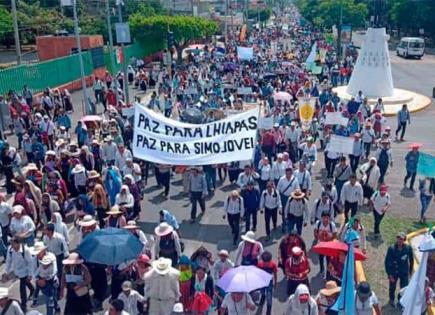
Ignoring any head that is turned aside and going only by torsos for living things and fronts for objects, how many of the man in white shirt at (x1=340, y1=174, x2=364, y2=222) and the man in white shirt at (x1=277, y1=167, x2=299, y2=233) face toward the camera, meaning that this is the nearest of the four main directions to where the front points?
2

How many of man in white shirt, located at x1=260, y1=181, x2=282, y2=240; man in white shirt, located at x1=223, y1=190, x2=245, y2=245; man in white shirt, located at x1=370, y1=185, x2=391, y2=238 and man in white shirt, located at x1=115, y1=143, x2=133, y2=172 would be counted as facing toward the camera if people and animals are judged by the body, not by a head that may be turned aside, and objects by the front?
4

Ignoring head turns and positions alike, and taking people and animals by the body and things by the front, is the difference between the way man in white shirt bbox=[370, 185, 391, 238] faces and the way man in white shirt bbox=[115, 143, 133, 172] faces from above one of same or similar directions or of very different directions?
same or similar directions

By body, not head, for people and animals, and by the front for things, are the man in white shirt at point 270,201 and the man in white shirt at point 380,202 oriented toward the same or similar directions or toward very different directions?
same or similar directions

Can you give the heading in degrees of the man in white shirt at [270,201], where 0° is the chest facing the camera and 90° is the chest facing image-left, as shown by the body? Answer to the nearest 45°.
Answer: approximately 0°

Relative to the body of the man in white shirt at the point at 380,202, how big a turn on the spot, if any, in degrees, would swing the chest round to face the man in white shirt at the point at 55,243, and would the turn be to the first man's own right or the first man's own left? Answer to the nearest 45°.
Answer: approximately 45° to the first man's own right

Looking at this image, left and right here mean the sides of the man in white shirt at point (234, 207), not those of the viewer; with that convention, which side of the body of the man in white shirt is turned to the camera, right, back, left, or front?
front

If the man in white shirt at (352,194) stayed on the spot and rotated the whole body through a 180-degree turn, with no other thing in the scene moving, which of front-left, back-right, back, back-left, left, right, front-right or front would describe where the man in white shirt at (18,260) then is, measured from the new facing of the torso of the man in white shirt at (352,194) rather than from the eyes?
back-left

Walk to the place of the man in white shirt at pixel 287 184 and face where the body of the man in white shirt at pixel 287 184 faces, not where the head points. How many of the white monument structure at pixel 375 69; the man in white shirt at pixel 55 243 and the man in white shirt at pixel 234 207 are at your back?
1

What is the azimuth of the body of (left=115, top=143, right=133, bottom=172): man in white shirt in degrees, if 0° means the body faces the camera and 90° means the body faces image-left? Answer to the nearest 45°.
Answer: approximately 0°

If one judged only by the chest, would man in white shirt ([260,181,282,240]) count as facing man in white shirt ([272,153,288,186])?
no

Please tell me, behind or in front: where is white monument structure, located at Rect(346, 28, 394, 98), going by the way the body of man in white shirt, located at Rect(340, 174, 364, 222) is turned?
behind

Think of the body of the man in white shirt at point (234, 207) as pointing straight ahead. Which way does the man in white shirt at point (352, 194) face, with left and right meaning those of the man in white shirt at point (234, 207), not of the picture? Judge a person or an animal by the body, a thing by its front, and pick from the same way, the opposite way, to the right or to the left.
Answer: the same way

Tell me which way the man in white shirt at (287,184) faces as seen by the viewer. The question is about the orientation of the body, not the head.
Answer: toward the camera

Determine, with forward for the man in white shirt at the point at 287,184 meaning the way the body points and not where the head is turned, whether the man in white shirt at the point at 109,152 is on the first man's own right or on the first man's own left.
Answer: on the first man's own right

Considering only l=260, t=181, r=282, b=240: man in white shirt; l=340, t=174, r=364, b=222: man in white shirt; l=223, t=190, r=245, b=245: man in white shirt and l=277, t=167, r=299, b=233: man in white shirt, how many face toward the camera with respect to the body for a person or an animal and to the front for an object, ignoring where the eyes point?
4

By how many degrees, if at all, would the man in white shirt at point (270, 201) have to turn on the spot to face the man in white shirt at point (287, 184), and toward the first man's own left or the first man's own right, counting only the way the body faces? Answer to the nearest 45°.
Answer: approximately 135° to the first man's own left

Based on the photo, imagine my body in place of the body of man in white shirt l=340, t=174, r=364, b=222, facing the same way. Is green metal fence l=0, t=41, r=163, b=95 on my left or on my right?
on my right

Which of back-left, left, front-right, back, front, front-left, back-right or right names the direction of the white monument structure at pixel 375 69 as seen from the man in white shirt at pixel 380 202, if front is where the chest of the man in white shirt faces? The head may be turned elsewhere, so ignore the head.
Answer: back

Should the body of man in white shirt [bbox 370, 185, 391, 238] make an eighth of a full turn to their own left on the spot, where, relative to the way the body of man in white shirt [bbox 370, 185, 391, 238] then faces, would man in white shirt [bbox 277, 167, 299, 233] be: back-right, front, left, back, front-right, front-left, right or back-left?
back-right
